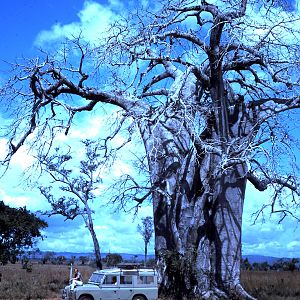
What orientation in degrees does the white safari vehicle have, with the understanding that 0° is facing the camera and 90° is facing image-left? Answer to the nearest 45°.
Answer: approximately 90°

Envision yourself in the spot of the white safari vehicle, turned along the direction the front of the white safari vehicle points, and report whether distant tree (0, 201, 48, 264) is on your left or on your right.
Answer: on your right
